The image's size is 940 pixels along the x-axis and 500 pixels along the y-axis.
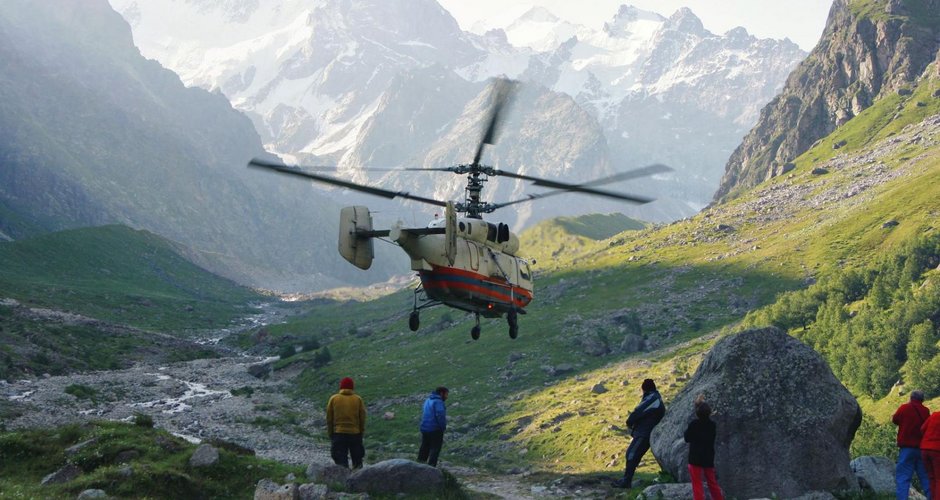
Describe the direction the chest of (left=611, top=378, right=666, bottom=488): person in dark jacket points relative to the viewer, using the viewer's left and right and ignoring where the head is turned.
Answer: facing to the left of the viewer

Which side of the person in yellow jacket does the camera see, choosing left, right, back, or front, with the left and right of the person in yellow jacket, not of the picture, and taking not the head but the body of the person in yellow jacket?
back

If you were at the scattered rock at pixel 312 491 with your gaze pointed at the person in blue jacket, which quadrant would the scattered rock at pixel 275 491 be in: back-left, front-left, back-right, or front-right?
back-left

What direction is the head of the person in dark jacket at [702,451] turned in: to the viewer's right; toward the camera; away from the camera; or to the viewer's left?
away from the camera

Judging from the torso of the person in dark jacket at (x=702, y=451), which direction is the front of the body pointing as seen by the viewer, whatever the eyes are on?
away from the camera

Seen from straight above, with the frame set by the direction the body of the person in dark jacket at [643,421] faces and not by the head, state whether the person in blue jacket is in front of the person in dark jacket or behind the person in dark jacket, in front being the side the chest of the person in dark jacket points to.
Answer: in front

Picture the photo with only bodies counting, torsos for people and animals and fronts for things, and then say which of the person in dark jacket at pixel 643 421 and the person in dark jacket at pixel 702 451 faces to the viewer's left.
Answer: the person in dark jacket at pixel 643 421

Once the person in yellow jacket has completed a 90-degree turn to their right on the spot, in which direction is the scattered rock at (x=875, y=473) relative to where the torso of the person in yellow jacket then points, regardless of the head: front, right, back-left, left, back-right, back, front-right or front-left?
front
